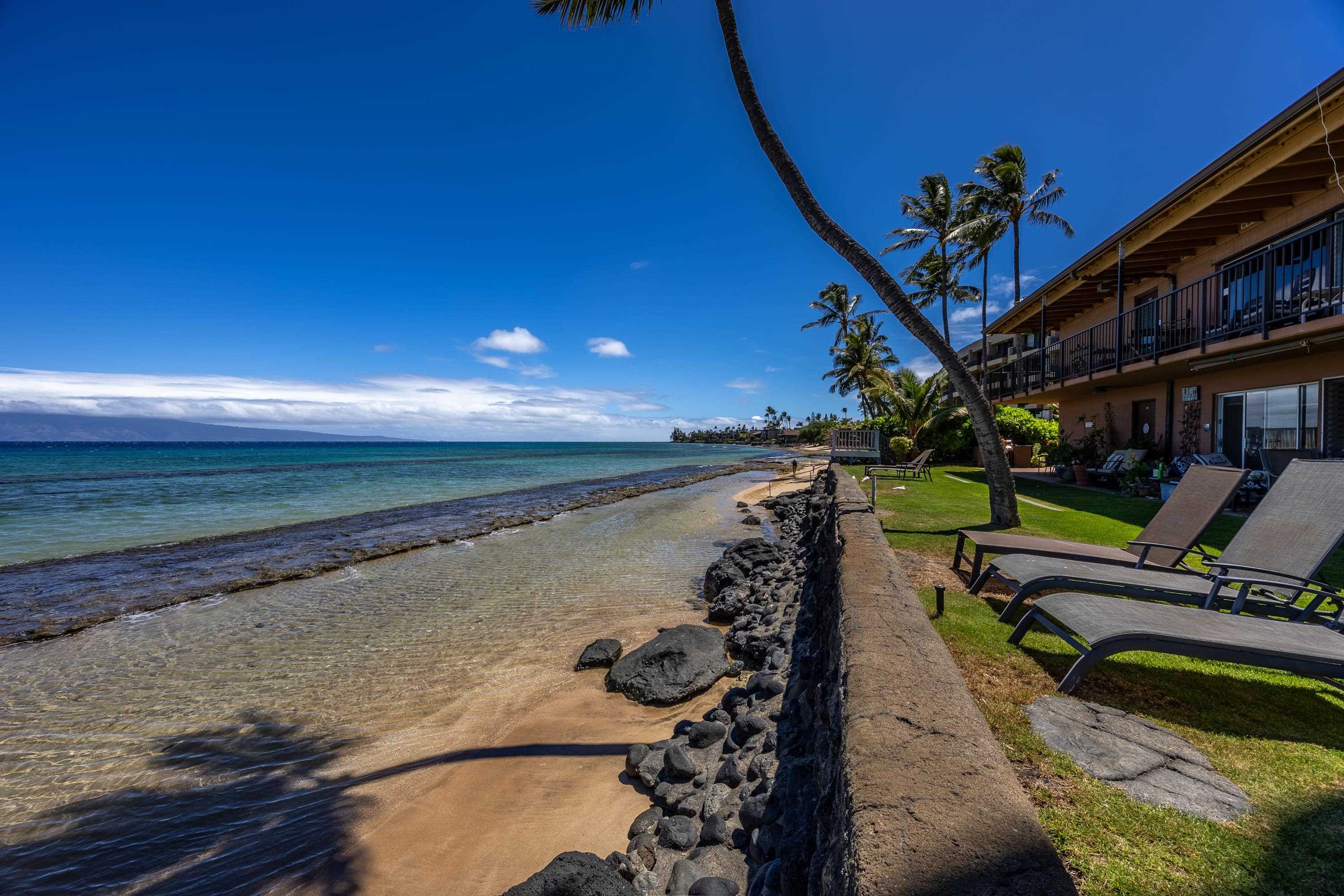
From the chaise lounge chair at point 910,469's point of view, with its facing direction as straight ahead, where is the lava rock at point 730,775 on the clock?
The lava rock is roughly at 9 o'clock from the chaise lounge chair.

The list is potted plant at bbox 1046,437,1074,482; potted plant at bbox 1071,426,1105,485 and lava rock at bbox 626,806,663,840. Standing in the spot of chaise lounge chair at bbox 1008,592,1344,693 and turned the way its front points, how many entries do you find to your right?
2

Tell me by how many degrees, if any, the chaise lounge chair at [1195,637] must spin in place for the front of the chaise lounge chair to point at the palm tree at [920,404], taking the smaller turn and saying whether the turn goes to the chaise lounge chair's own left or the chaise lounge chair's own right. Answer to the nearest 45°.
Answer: approximately 90° to the chaise lounge chair's own right

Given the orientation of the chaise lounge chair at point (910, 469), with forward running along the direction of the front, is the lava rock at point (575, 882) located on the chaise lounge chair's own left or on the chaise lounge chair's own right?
on the chaise lounge chair's own left

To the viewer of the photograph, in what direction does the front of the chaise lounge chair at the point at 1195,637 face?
facing to the left of the viewer

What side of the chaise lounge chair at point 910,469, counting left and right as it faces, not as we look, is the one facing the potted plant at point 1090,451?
back

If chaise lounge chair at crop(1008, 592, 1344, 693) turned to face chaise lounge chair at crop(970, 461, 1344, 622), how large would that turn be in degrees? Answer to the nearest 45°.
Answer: approximately 90° to its right

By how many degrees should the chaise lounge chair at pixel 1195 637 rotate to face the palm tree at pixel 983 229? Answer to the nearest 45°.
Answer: approximately 90° to its right

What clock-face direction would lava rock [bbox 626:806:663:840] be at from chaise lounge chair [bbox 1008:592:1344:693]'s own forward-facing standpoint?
The lava rock is roughly at 11 o'clock from the chaise lounge chair.

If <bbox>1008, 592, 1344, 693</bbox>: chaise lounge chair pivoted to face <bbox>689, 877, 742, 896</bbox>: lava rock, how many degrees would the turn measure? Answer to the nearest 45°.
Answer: approximately 45° to its left

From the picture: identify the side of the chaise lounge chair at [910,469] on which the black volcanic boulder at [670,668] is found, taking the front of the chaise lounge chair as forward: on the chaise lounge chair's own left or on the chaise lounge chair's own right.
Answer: on the chaise lounge chair's own left

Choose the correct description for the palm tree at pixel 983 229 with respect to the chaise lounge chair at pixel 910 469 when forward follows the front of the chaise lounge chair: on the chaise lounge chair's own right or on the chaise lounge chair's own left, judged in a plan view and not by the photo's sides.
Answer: on the chaise lounge chair's own right

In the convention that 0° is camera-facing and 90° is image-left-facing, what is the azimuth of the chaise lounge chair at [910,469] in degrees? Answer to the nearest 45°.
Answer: approximately 90°

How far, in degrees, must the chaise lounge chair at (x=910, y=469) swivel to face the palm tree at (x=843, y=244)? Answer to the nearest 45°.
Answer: approximately 90° to its left
